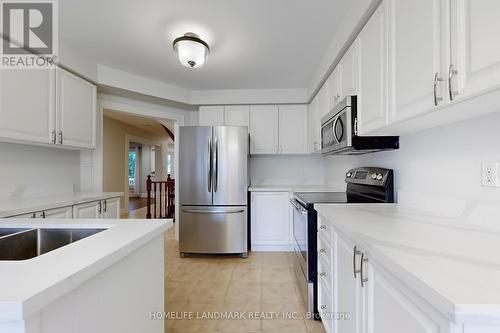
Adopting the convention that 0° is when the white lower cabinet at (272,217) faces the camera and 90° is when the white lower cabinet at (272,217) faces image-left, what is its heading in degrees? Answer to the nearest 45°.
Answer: approximately 0°

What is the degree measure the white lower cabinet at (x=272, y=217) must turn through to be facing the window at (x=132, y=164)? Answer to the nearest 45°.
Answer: approximately 135° to its right

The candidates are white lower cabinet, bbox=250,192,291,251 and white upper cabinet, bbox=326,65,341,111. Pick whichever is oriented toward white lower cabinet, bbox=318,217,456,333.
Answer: white lower cabinet, bbox=250,192,291,251

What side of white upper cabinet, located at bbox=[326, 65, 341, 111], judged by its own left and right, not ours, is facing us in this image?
left

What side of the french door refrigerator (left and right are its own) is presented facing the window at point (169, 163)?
back

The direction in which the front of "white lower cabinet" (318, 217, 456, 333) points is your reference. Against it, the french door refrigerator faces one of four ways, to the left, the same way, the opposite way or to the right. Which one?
to the left

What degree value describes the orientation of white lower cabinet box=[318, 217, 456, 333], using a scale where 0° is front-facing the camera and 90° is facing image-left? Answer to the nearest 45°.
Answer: approximately 45°

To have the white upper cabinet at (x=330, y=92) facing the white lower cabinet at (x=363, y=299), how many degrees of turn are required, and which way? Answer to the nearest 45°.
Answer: approximately 90° to its left

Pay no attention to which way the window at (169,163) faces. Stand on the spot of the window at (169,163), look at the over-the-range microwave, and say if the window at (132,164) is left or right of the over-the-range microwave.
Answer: right

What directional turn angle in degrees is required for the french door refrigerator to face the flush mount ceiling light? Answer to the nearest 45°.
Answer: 0° — it already faces it

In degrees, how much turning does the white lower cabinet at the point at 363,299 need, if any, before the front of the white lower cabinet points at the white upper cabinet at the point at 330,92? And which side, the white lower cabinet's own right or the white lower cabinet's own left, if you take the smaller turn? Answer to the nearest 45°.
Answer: approximately 135° to the white lower cabinet's own right
